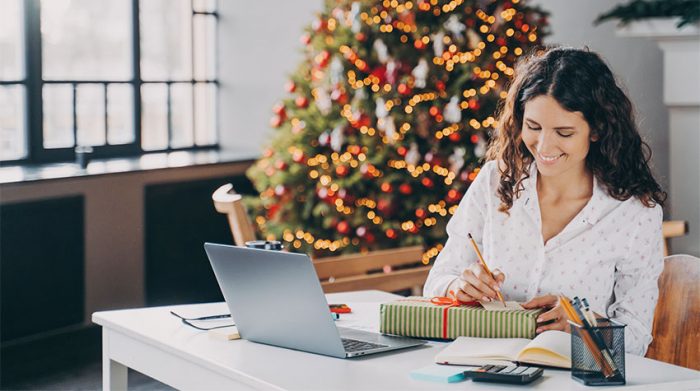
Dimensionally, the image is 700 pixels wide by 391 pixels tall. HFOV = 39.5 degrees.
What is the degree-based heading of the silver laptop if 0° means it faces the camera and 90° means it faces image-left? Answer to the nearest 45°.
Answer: approximately 225°

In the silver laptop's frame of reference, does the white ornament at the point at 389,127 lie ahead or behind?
ahead

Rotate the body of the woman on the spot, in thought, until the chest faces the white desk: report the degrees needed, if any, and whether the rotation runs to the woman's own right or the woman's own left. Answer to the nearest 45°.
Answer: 0° — they already face it

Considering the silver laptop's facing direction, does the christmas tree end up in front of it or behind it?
in front

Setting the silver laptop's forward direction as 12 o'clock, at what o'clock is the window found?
The window is roughly at 10 o'clock from the silver laptop.

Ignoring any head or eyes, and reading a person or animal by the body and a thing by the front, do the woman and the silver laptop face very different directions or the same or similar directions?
very different directions

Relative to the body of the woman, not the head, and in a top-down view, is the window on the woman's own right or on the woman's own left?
on the woman's own right

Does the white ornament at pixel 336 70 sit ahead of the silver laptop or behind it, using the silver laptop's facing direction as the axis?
ahead

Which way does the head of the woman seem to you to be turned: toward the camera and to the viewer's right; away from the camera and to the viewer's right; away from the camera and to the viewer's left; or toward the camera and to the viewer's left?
toward the camera and to the viewer's left

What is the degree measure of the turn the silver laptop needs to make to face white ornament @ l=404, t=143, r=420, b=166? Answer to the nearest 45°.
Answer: approximately 45° to its left

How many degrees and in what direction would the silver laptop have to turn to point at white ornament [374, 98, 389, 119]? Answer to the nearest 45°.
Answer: approximately 45° to its left

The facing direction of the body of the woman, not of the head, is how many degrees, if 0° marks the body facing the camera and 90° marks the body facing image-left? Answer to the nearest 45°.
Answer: approximately 45°

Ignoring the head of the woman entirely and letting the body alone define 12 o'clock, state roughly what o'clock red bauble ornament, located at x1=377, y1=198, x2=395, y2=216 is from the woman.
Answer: The red bauble ornament is roughly at 4 o'clock from the woman.

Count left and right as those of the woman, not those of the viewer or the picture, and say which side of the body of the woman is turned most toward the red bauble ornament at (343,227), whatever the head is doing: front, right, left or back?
right
